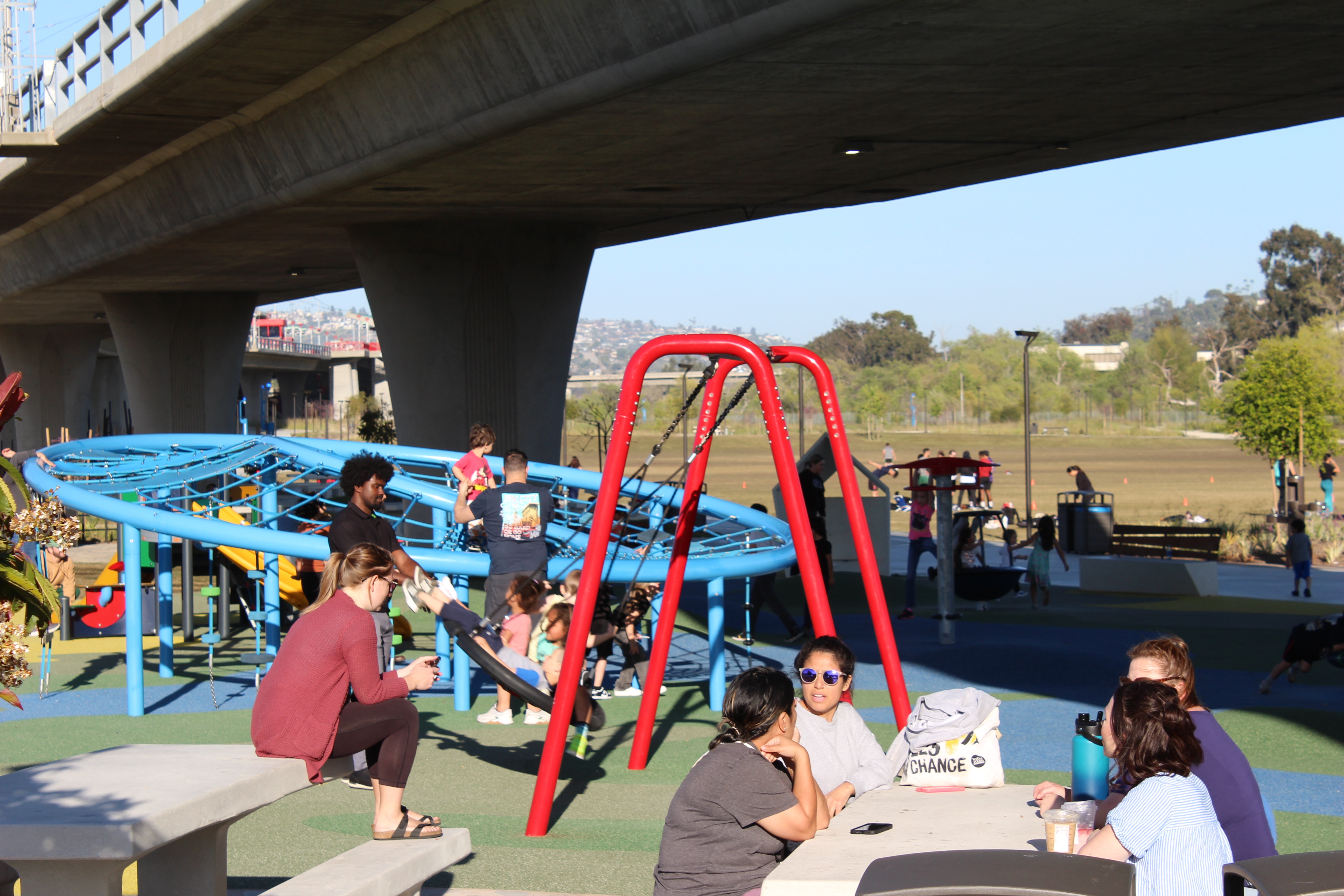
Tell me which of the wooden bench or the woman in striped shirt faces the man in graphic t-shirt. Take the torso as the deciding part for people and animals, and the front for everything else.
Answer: the woman in striped shirt

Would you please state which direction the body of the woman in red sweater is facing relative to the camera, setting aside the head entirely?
to the viewer's right

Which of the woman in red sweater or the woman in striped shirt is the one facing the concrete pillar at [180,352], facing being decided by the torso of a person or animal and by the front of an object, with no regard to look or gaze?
the woman in striped shirt

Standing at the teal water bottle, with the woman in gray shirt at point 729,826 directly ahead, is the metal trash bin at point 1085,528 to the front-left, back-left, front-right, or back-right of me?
back-right

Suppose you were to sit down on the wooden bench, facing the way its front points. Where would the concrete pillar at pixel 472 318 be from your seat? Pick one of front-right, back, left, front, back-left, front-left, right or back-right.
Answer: back-left

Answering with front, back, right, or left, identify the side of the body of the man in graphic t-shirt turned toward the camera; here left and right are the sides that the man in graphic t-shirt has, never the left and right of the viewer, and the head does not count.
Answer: back

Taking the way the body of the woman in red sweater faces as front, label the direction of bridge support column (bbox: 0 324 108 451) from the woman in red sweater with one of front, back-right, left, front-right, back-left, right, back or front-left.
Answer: left

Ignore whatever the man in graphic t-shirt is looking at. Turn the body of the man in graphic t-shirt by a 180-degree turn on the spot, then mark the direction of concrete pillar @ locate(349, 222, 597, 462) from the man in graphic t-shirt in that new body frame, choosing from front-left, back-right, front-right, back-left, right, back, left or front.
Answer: back

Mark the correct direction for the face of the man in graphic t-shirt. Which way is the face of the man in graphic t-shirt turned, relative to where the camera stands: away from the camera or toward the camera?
away from the camera

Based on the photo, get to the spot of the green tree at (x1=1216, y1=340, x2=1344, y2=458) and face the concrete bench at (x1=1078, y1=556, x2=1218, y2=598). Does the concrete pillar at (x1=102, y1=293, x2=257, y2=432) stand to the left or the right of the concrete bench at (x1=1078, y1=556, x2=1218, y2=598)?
right

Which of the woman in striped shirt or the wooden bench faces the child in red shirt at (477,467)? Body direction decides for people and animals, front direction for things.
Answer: the woman in striped shirt

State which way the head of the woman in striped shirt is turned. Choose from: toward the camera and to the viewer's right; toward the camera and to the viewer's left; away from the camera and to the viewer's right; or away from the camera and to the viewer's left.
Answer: away from the camera and to the viewer's left
